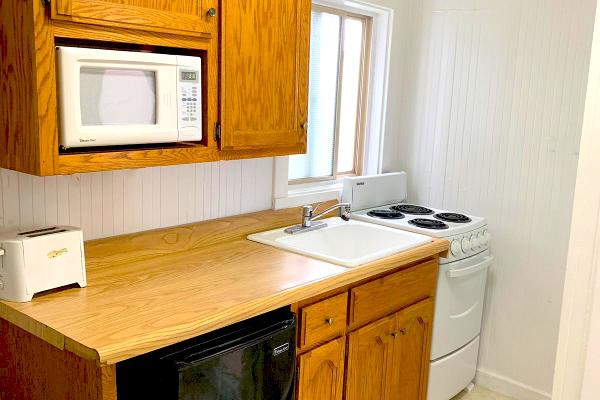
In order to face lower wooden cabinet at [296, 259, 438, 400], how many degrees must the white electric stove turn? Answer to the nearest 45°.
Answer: approximately 90° to its right

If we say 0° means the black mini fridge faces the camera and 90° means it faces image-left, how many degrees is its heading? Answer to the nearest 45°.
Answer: approximately 315°
